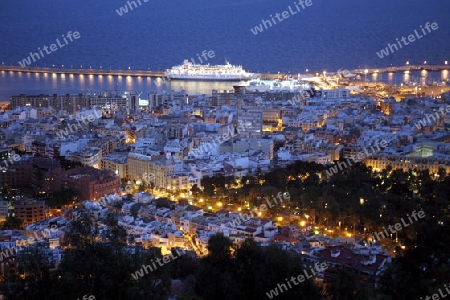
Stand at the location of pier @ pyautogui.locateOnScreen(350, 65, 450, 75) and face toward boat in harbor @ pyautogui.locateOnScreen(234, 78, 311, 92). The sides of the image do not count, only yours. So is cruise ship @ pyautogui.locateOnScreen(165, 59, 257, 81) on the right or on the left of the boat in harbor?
right

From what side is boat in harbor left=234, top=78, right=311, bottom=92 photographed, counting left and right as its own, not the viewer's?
left

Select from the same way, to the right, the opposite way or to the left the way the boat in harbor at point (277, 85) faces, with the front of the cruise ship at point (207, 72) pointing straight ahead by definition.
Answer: the opposite way

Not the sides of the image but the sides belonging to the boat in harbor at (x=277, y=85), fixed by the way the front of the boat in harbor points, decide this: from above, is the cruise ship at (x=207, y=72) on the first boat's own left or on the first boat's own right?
on the first boat's own right

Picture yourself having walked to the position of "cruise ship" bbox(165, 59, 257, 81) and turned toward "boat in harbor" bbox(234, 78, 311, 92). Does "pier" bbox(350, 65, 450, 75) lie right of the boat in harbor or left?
left
